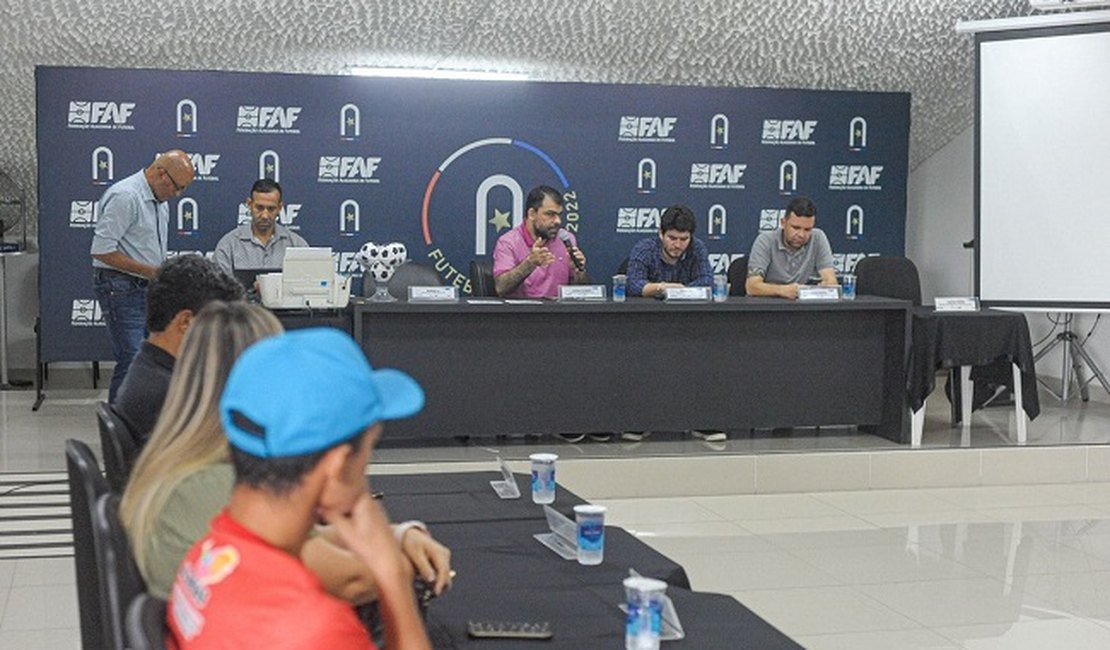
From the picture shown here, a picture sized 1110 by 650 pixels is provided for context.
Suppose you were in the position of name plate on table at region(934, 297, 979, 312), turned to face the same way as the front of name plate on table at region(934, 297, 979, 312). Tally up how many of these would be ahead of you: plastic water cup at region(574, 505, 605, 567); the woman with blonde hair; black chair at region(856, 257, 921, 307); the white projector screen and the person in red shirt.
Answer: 3

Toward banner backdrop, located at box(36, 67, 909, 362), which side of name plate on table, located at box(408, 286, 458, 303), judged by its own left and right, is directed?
back

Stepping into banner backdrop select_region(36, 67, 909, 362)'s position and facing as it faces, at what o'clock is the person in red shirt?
The person in red shirt is roughly at 12 o'clock from the banner backdrop.

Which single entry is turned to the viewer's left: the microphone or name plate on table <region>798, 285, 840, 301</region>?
the microphone

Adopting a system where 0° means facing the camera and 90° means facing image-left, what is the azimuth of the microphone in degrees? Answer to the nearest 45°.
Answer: approximately 90°

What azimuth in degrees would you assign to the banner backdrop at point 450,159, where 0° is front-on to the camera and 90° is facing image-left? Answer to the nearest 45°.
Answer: approximately 0°

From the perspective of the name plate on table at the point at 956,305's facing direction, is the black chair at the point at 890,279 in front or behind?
behind

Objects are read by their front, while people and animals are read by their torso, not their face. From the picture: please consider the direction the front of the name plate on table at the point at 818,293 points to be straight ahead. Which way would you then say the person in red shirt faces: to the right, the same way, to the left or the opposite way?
the opposite way

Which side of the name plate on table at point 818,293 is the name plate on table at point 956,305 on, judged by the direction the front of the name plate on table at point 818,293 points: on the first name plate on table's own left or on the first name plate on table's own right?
on the first name plate on table's own left
